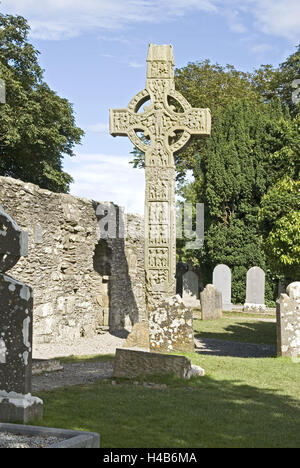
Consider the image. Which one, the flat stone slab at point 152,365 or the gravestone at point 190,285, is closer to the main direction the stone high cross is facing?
the flat stone slab

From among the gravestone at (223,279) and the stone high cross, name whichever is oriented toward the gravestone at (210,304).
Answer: the gravestone at (223,279)

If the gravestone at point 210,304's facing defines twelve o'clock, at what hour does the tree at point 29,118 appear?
The tree is roughly at 4 o'clock from the gravestone.

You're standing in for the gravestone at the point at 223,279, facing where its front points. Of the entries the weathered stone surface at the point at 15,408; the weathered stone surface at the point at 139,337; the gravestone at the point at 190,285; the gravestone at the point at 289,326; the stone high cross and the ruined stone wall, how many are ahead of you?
5

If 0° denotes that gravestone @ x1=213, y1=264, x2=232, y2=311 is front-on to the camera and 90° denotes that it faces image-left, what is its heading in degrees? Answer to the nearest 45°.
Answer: approximately 0°

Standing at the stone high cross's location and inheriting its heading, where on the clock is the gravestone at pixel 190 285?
The gravestone is roughly at 6 o'clock from the stone high cross.

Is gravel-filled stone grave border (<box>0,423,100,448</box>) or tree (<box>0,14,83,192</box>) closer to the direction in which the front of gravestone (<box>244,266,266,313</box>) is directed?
the gravel-filled stone grave border

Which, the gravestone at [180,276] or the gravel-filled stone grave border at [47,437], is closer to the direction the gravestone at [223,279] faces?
the gravel-filled stone grave border
